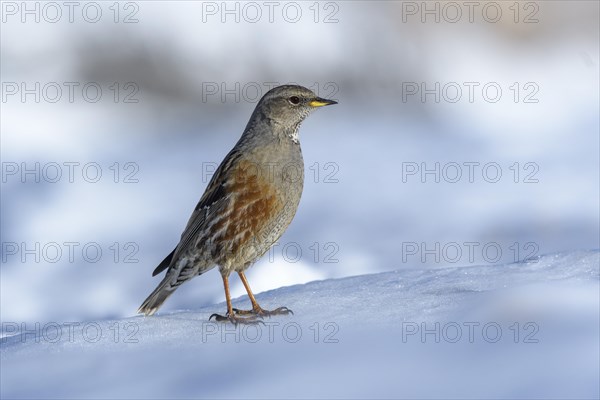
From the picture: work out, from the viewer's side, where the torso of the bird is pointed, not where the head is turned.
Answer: to the viewer's right
